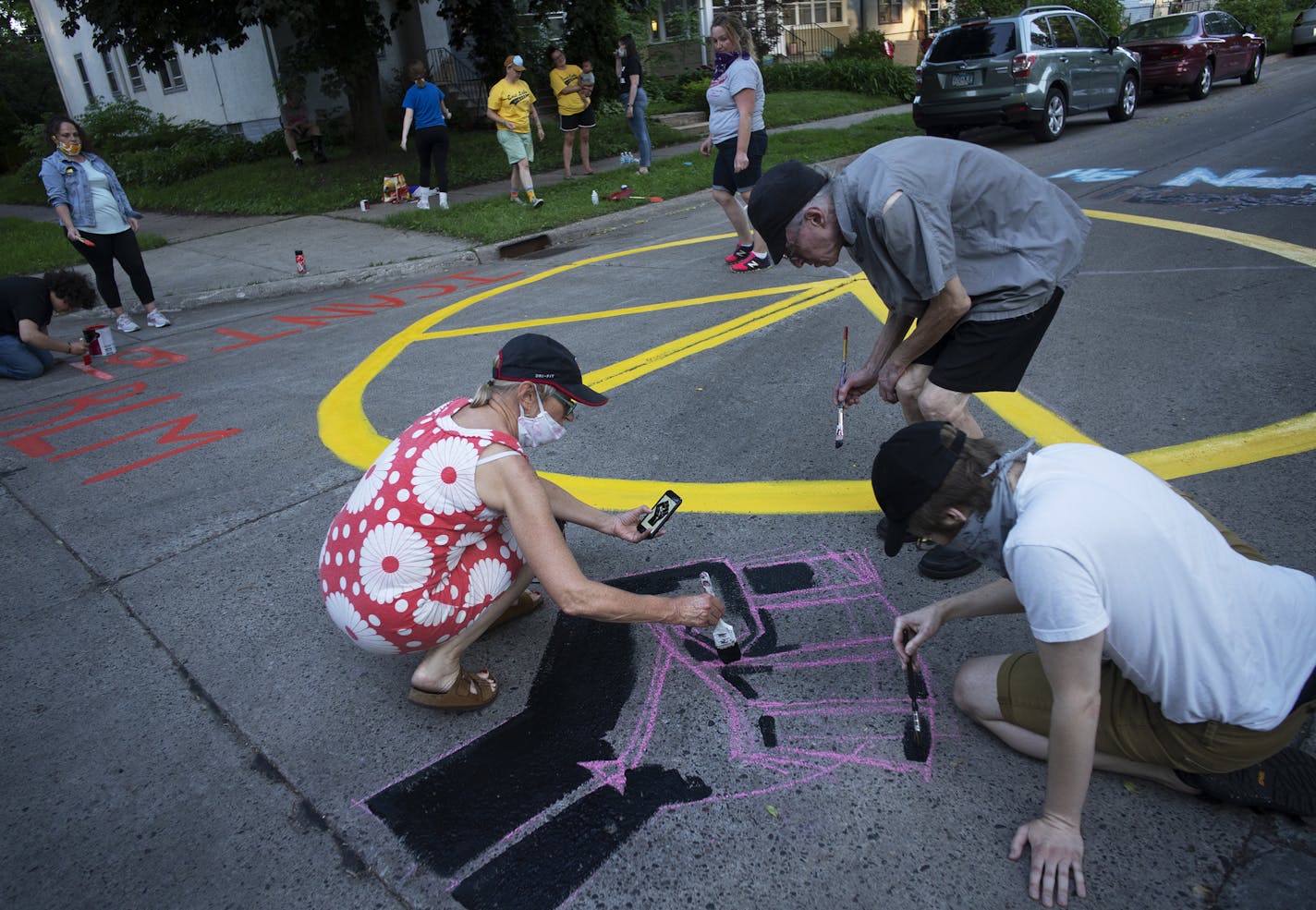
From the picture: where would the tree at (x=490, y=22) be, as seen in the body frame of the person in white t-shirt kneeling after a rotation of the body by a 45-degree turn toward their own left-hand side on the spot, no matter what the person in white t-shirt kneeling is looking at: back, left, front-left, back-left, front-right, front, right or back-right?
right

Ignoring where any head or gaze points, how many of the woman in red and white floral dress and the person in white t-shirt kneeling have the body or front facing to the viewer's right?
1

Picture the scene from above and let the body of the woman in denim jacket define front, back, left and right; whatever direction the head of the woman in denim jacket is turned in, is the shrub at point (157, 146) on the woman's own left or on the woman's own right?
on the woman's own left

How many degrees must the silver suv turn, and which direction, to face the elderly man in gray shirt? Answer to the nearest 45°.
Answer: approximately 135° to its right

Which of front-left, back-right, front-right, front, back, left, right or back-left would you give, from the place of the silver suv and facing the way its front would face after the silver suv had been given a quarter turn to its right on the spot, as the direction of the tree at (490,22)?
back-right

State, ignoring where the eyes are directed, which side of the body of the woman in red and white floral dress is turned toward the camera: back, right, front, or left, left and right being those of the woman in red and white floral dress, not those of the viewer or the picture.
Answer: right

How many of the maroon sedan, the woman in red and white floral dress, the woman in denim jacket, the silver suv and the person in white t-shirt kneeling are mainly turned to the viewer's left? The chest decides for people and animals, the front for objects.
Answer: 1

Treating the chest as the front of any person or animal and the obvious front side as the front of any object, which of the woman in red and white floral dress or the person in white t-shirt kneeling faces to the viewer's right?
the woman in red and white floral dress

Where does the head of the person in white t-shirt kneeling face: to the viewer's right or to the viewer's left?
to the viewer's left

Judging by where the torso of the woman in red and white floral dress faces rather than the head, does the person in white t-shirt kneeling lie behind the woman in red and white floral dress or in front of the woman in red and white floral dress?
in front

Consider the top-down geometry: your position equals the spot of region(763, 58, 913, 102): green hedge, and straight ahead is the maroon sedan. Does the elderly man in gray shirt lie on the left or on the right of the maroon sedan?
right

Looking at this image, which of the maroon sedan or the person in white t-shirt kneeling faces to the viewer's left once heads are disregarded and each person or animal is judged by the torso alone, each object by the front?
the person in white t-shirt kneeling

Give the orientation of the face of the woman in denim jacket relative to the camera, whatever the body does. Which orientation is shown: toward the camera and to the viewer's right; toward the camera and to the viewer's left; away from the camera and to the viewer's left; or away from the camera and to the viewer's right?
toward the camera and to the viewer's right

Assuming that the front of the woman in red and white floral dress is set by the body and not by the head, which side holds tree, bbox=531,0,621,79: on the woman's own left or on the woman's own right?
on the woman's own left
